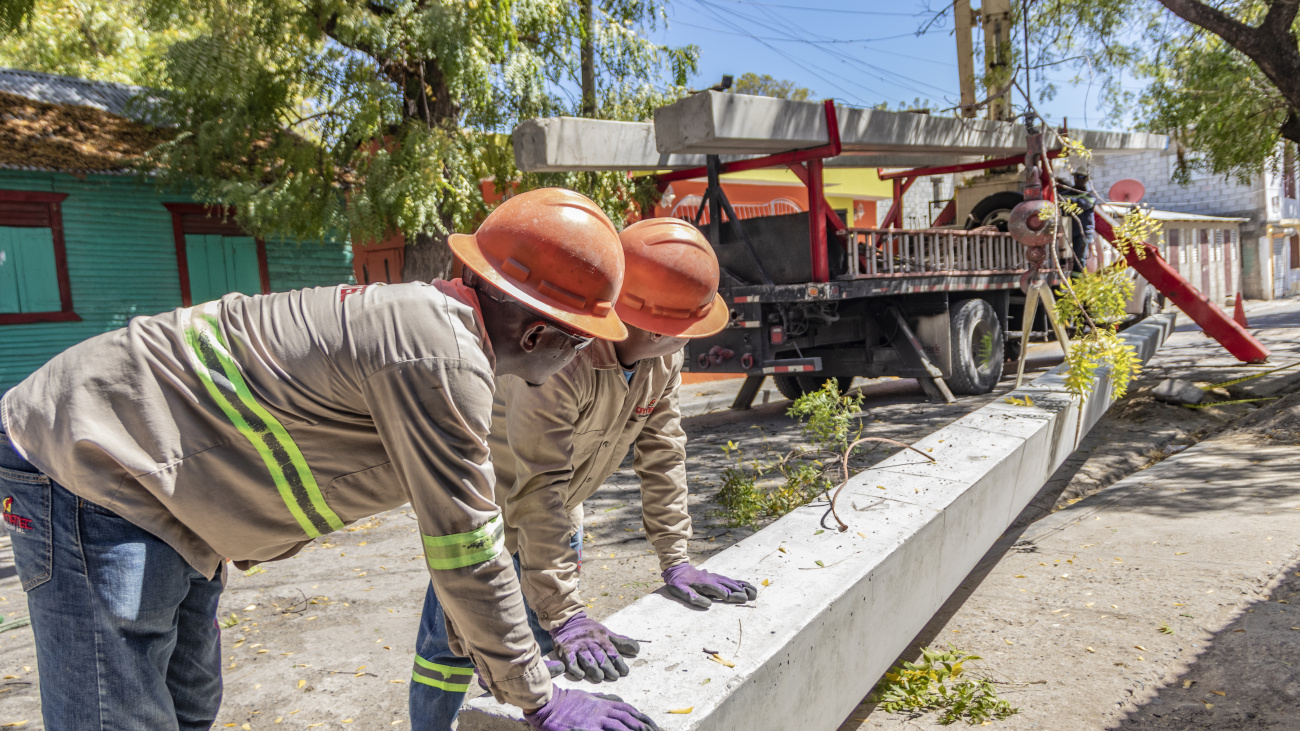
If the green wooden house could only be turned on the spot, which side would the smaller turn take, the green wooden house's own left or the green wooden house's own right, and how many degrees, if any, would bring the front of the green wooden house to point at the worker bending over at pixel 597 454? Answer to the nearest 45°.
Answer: approximately 45° to the green wooden house's own right

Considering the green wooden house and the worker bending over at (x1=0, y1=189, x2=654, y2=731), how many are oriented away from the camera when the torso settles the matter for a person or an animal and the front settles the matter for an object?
0

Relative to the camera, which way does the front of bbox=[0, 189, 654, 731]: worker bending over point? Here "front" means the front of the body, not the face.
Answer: to the viewer's right

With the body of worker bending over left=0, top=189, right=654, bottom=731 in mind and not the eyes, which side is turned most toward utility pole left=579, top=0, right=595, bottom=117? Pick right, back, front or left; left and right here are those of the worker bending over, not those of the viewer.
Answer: left

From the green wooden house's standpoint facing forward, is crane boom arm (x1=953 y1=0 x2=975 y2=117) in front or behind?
in front

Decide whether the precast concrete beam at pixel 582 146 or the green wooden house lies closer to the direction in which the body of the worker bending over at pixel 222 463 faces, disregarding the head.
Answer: the precast concrete beam

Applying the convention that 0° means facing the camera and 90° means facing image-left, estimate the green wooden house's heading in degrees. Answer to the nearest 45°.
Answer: approximately 315°

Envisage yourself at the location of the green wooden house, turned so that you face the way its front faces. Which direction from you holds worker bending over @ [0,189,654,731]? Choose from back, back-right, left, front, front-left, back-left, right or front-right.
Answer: front-right

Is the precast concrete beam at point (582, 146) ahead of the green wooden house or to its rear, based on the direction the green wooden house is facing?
ahead

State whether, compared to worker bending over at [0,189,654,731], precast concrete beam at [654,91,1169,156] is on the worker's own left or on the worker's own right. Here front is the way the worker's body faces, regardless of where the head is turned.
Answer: on the worker's own left

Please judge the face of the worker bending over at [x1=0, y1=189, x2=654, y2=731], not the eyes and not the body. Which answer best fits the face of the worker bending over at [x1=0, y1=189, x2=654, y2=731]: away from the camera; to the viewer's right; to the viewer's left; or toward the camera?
to the viewer's right

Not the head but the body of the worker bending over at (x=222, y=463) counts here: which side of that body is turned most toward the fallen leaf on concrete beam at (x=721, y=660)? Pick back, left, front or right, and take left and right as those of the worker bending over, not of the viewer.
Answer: front
